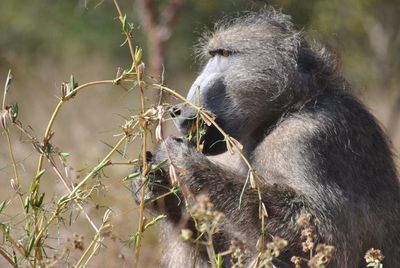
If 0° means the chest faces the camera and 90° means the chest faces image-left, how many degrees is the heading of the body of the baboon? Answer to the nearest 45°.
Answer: approximately 90°
